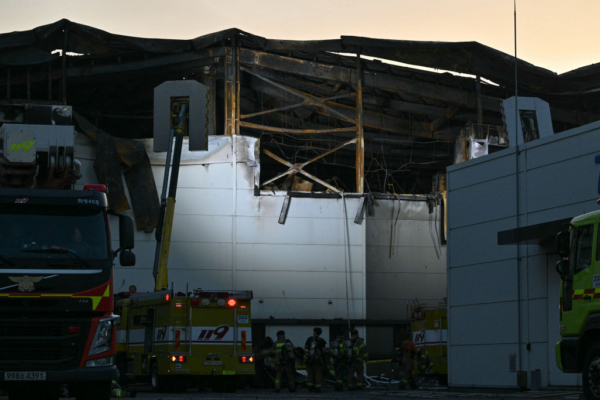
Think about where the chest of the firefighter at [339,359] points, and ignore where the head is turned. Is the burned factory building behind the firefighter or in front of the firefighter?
in front

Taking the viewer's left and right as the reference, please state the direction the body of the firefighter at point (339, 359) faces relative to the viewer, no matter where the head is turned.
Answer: facing away from the viewer

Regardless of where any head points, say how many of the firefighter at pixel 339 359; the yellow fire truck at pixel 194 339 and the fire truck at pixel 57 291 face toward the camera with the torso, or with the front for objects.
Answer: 1

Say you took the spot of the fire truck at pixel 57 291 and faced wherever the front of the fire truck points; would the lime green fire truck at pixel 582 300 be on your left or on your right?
on your left

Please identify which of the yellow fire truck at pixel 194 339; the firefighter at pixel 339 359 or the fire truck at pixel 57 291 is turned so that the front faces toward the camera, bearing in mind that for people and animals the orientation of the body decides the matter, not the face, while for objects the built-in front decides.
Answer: the fire truck

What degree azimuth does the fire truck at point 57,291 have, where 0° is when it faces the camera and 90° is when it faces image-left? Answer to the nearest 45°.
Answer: approximately 0°

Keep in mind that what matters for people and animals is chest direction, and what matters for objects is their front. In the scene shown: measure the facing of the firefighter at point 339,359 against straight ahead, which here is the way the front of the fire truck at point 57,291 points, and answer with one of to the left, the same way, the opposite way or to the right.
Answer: the opposite way

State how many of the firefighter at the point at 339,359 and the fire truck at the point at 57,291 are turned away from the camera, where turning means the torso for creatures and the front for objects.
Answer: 1

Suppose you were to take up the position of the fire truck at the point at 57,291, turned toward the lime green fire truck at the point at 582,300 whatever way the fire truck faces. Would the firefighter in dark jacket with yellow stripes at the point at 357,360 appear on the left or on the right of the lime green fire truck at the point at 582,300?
left

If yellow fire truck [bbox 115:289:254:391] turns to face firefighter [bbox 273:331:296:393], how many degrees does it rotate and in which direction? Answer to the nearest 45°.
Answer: approximately 90° to its right

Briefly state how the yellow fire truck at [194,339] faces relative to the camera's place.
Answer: facing away from the viewer and to the left of the viewer
